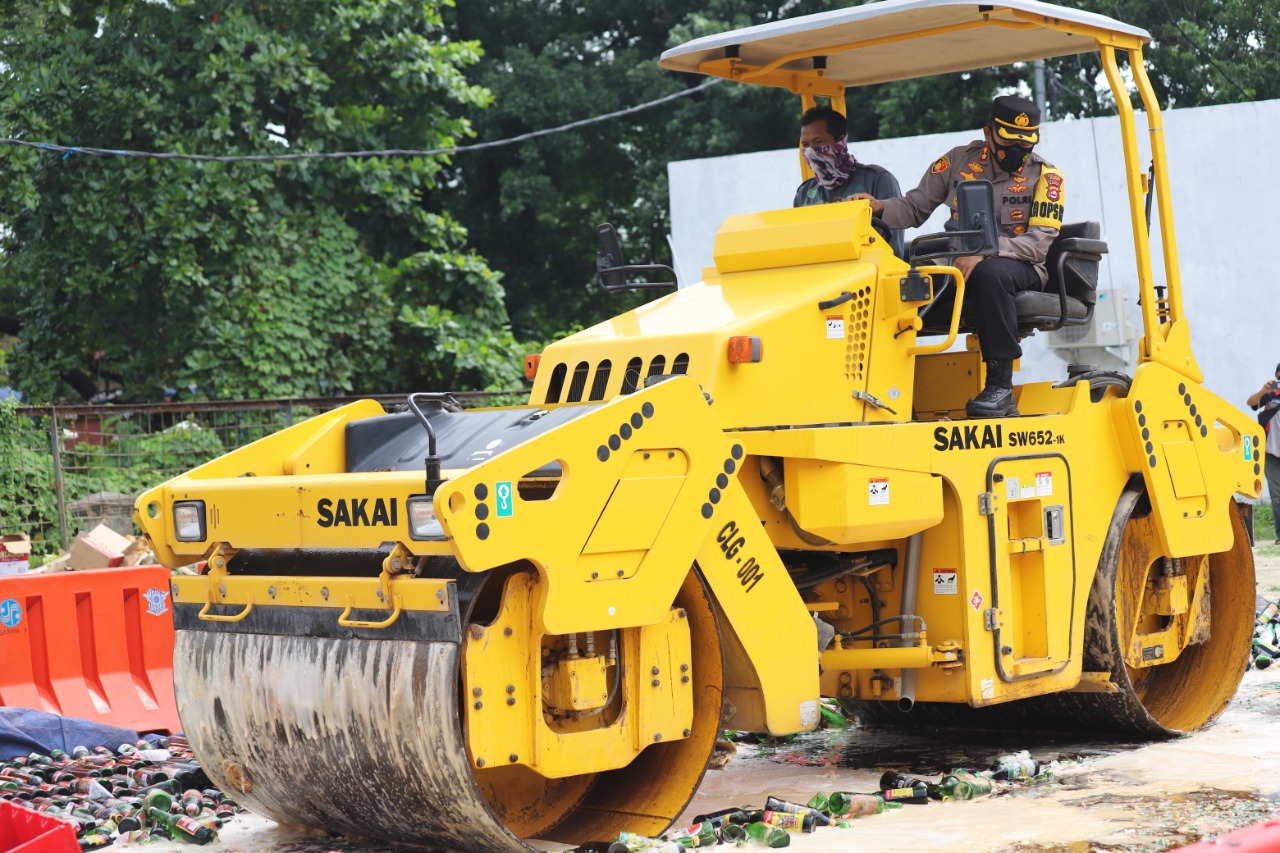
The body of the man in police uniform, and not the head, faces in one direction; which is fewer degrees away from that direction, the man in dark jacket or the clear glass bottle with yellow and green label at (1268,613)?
the man in dark jacket

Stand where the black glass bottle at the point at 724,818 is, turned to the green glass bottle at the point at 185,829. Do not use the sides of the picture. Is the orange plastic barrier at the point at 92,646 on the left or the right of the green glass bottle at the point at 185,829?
right

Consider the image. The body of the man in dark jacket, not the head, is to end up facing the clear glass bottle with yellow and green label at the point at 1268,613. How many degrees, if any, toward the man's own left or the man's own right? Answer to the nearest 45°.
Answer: approximately 180°

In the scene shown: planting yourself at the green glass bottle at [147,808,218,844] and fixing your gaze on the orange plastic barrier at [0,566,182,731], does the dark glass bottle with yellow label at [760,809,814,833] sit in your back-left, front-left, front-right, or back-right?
back-right

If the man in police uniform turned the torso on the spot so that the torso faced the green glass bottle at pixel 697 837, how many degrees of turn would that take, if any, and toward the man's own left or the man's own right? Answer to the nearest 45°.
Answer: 0° — they already face it

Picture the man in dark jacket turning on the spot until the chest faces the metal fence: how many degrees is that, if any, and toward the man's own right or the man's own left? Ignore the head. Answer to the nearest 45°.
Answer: approximately 90° to the man's own right
